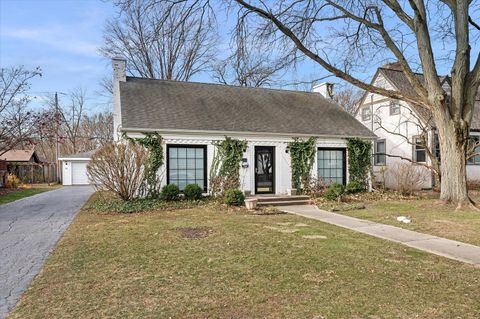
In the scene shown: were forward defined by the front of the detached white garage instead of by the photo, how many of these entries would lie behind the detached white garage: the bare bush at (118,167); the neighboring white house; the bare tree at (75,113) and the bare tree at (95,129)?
2

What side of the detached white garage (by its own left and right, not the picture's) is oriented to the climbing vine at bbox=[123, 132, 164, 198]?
front

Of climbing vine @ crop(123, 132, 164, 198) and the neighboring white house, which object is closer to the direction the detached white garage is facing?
the climbing vine

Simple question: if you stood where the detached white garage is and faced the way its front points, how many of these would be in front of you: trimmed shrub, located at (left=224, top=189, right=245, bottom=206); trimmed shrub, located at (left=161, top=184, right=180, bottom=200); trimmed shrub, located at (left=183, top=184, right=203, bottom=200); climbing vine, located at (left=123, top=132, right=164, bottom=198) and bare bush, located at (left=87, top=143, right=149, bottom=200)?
5

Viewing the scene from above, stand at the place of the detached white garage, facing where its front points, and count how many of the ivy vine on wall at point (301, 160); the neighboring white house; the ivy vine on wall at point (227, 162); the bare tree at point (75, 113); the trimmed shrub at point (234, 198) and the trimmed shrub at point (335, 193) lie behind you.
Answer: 1

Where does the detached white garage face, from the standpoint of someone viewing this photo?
facing the viewer

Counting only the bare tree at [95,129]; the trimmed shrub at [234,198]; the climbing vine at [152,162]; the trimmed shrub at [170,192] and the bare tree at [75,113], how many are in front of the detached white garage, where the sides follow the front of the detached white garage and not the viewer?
3

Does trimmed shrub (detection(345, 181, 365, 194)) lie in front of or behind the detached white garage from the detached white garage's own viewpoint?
in front

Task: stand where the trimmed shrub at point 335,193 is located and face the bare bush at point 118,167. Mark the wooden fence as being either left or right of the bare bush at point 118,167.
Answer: right

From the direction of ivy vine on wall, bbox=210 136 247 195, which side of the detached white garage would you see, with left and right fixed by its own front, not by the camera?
front

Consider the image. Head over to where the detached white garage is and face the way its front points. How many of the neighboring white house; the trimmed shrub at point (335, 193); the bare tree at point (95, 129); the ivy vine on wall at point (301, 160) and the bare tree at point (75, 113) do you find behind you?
2

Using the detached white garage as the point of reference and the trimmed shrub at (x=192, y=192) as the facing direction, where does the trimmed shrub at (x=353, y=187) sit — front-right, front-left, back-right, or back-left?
front-left

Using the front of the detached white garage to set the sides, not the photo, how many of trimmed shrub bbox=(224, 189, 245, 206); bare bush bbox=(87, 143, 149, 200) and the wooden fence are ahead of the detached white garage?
2

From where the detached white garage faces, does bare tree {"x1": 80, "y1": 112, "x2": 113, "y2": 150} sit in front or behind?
behind

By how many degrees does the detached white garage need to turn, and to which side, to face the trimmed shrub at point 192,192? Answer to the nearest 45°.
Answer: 0° — it already faces it

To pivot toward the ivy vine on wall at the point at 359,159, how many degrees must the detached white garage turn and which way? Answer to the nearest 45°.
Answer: approximately 45° to its left

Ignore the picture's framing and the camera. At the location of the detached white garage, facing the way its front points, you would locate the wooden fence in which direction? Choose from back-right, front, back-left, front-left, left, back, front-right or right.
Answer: back-right

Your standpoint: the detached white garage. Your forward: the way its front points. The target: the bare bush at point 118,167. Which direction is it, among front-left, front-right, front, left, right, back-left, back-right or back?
front

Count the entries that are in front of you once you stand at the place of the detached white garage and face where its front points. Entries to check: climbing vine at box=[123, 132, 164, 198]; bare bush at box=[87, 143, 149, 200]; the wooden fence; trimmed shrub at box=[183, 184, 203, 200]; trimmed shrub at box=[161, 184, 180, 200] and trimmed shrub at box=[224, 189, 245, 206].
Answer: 5

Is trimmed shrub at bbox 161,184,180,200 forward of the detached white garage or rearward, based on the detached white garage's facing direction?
forward
